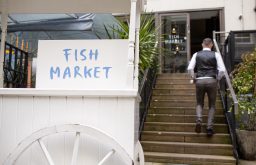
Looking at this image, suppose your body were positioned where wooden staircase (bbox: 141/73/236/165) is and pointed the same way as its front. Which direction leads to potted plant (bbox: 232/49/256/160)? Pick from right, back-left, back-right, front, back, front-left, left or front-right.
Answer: left

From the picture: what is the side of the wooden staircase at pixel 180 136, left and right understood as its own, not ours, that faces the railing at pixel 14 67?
right

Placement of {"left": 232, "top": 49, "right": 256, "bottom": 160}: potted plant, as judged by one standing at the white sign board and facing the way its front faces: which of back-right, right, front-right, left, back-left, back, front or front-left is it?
back-left

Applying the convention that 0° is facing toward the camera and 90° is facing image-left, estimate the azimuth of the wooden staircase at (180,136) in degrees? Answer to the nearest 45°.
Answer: approximately 0°

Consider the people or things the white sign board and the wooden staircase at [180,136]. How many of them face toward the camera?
2

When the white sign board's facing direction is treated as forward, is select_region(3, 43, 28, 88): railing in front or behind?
behind
